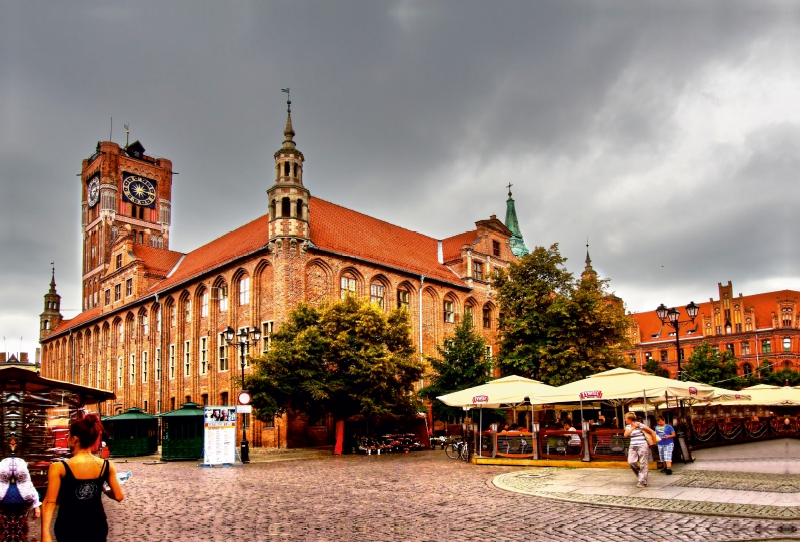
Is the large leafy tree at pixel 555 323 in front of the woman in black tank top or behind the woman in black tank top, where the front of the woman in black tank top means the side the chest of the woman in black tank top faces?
in front

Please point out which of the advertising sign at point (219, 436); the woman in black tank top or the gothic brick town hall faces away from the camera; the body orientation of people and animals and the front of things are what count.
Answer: the woman in black tank top

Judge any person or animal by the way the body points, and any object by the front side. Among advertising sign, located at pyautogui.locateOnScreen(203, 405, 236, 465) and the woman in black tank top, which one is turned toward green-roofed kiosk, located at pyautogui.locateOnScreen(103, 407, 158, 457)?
the woman in black tank top

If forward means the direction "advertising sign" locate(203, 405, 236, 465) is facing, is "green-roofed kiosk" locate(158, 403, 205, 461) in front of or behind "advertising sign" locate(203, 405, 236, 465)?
behind

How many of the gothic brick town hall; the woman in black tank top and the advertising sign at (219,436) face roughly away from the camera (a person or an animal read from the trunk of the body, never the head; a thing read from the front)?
1

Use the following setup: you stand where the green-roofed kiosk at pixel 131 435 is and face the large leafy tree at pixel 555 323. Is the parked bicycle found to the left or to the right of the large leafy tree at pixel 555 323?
right

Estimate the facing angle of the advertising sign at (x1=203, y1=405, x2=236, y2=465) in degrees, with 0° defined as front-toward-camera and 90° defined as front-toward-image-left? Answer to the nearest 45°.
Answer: approximately 0°

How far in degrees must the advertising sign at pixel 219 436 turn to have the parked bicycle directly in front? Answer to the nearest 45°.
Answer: approximately 90° to its left

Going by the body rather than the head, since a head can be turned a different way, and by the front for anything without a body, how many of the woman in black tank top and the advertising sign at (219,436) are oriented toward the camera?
1

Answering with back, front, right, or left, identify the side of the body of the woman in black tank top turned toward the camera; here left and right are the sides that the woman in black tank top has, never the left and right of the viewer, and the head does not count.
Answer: back

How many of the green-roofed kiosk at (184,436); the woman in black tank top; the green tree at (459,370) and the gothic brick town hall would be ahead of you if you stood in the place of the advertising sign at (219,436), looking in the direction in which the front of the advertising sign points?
1

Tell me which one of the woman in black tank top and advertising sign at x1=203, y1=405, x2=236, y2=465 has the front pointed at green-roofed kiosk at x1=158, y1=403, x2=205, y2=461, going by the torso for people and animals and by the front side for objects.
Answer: the woman in black tank top

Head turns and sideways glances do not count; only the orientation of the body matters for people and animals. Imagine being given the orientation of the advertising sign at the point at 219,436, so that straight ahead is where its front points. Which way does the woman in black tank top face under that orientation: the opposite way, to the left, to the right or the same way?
the opposite way

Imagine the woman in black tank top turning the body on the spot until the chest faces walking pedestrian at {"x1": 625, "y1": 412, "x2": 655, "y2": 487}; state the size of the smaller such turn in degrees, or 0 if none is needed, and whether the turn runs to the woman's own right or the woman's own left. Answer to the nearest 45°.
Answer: approximately 45° to the woman's own right
